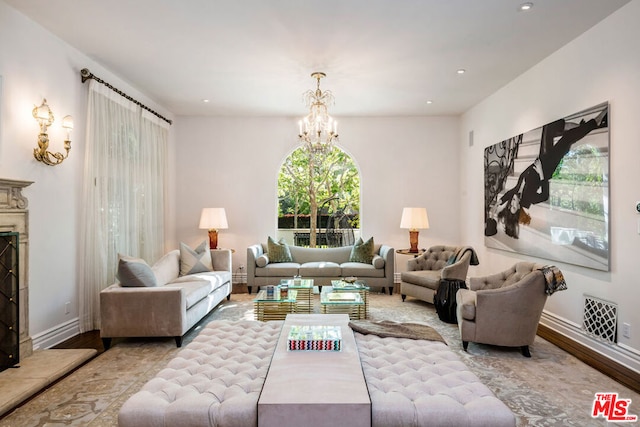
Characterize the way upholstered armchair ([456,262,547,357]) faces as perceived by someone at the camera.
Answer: facing to the left of the viewer

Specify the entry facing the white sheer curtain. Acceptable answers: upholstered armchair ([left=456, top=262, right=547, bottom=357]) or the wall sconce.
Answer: the upholstered armchair

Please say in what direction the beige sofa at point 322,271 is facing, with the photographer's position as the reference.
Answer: facing the viewer

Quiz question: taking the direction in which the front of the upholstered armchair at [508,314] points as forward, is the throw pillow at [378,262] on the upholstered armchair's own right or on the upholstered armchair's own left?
on the upholstered armchair's own right

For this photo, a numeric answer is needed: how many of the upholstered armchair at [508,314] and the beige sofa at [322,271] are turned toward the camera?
1

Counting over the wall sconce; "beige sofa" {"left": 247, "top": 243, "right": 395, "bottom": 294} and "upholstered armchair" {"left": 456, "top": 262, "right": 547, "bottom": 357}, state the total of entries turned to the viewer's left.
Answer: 1

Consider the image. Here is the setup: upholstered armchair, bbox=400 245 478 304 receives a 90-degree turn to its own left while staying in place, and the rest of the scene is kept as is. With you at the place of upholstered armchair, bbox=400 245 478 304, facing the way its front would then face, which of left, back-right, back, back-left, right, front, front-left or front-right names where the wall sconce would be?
right

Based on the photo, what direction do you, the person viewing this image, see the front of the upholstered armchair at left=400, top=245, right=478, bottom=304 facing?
facing the viewer and to the left of the viewer

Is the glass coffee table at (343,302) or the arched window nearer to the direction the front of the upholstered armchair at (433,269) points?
the glass coffee table

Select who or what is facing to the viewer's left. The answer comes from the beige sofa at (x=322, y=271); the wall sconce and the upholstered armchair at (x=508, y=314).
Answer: the upholstered armchair

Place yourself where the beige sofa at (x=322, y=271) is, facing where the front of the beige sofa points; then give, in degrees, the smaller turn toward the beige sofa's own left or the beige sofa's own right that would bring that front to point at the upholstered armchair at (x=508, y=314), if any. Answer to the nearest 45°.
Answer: approximately 45° to the beige sofa's own left

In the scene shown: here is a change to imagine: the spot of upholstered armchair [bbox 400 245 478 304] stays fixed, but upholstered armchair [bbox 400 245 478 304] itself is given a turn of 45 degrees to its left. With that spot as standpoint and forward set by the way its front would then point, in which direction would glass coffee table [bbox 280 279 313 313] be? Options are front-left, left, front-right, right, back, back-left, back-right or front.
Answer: front-right
